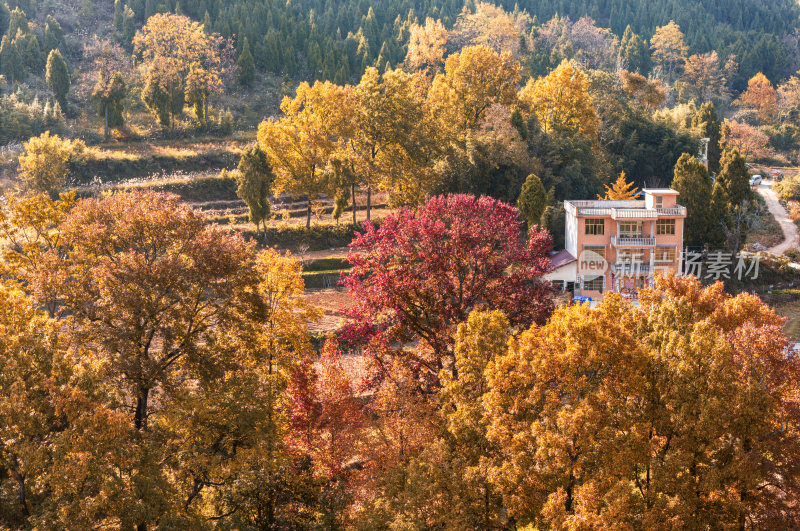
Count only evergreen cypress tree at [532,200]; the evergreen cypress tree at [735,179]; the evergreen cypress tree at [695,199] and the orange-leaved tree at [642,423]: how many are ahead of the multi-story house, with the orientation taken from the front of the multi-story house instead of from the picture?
1

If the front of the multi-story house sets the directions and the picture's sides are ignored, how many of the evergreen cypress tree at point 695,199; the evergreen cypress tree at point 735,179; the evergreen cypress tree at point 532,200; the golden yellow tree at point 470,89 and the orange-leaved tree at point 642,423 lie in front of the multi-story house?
1

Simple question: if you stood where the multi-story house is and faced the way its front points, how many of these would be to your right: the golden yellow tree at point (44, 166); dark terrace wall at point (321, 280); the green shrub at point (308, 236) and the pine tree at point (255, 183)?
4

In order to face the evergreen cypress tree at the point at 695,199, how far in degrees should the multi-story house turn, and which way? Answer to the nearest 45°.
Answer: approximately 135° to its left

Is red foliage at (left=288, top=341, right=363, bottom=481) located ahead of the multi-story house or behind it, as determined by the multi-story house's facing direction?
ahead

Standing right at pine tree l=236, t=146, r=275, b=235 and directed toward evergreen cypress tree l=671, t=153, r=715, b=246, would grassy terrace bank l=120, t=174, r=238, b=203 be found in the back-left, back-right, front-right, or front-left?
back-left

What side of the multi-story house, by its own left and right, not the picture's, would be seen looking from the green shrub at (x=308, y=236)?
right

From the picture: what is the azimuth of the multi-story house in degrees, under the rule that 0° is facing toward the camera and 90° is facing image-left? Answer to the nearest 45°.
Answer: approximately 0°

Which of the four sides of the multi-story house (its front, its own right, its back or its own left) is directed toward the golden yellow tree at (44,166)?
right

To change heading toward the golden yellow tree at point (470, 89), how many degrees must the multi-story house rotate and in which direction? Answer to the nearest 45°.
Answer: approximately 135° to its right

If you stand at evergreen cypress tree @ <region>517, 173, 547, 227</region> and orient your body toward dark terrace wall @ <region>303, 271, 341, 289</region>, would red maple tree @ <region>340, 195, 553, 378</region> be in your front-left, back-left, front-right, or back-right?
front-left

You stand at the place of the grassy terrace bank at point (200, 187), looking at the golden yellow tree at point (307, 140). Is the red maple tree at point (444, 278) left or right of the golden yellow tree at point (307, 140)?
right
